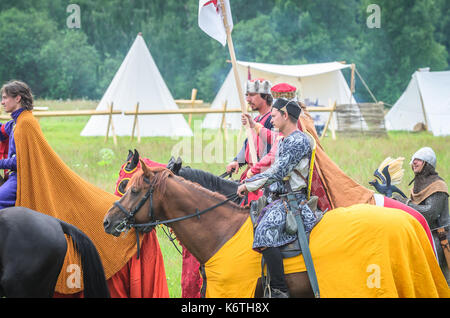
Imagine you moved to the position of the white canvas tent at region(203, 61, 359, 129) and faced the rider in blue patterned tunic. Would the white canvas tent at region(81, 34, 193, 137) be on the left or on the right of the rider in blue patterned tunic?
right

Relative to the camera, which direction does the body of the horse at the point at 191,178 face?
to the viewer's left

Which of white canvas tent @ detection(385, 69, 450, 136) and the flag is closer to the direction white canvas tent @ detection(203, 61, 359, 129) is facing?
the flag

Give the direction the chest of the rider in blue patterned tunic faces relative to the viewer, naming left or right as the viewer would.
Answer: facing to the left of the viewer

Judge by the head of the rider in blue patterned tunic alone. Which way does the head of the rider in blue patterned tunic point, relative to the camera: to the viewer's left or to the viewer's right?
to the viewer's left

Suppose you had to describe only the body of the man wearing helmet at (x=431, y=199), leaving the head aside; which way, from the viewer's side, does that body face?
to the viewer's left

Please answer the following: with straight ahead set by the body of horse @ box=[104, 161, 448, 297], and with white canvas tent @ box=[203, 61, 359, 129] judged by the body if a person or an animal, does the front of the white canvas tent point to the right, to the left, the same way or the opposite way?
to the left

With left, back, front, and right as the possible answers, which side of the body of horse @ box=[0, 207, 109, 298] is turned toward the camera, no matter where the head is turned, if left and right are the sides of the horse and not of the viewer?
left

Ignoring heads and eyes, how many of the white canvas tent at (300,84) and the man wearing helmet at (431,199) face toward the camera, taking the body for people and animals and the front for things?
1

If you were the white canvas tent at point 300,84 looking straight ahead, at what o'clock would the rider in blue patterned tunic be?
The rider in blue patterned tunic is roughly at 12 o'clock from the white canvas tent.
